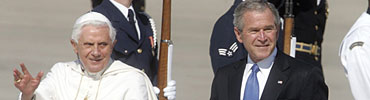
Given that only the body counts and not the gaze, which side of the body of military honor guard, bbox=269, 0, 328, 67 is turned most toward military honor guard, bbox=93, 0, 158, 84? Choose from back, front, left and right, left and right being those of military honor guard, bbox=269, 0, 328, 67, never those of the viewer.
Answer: right

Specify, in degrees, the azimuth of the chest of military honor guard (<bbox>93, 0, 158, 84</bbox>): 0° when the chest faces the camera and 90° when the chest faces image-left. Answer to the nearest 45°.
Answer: approximately 315°

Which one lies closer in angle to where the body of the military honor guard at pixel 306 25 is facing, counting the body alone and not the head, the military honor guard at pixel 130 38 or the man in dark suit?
the man in dark suit

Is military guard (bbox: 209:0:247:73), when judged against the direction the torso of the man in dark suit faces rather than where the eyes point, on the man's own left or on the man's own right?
on the man's own right

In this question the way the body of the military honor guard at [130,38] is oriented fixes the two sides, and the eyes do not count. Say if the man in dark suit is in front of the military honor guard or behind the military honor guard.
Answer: in front

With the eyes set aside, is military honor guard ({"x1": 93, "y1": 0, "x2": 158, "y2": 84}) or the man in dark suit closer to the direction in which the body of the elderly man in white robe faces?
the man in dark suit

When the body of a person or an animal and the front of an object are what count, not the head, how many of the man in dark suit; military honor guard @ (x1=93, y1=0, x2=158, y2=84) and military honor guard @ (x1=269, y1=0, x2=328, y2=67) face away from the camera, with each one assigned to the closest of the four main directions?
0

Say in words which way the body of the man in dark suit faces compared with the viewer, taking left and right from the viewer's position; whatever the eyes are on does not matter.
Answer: facing the viewer and to the left of the viewer

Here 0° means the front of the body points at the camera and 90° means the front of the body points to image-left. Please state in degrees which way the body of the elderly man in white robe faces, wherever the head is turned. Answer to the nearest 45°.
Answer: approximately 0°

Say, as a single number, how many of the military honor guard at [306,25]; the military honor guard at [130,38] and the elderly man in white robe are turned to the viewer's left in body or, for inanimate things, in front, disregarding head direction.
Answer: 0

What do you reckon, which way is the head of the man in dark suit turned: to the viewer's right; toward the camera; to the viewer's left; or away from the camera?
toward the camera
